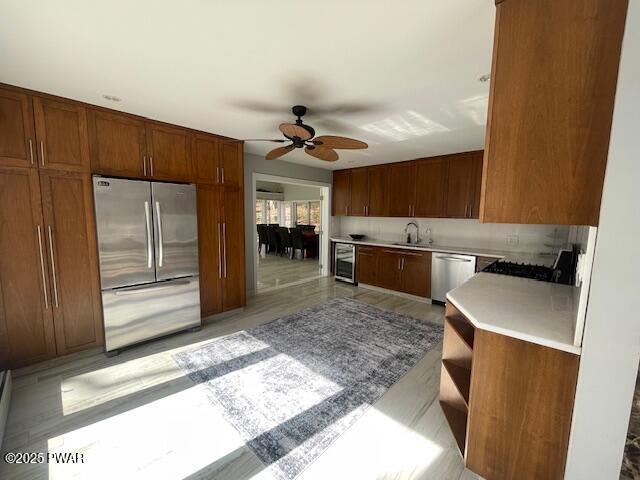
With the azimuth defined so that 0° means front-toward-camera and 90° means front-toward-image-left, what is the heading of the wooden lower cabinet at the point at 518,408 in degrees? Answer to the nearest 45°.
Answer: approximately 90°

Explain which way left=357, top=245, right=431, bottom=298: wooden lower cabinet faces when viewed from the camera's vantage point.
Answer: facing the viewer and to the left of the viewer

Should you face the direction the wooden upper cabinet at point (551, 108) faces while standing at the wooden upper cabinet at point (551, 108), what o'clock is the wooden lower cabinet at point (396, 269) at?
The wooden lower cabinet is roughly at 2 o'clock from the wooden upper cabinet.

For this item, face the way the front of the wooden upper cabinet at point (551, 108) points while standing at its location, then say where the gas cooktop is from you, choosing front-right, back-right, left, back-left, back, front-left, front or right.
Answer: right

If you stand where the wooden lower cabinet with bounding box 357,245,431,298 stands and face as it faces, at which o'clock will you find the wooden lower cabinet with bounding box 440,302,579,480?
the wooden lower cabinet with bounding box 440,302,579,480 is roughly at 10 o'clock from the wooden lower cabinet with bounding box 357,245,431,298.

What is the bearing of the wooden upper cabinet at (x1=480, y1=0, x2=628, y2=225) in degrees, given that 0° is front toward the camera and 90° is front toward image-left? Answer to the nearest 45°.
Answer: approximately 90°

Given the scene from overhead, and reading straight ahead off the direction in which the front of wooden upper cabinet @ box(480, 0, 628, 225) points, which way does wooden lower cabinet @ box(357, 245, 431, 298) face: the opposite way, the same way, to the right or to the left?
to the left

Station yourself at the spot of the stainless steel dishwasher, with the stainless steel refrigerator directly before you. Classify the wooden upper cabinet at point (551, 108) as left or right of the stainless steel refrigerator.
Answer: left

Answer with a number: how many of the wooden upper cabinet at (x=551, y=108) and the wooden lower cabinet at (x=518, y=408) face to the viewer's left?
2

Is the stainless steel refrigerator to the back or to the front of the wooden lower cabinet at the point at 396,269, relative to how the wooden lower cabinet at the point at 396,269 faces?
to the front

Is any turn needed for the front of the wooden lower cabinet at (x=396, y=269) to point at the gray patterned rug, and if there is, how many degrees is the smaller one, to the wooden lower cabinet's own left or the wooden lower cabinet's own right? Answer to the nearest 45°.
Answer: approximately 45° to the wooden lower cabinet's own left
